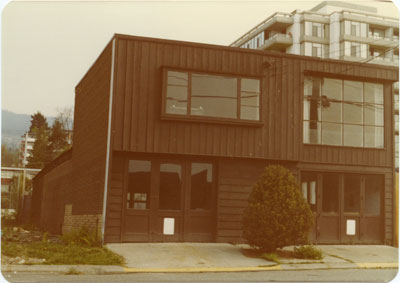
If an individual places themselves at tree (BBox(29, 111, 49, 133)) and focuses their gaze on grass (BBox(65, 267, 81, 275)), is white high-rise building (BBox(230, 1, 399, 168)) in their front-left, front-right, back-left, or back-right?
back-left

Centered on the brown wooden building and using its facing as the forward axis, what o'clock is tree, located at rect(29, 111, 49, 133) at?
The tree is roughly at 4 o'clock from the brown wooden building.

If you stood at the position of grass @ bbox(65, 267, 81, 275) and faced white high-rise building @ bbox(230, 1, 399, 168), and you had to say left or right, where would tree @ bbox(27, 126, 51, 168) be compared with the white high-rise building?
left

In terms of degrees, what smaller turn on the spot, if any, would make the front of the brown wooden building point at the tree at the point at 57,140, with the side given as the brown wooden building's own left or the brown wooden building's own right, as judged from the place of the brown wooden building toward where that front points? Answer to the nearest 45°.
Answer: approximately 135° to the brown wooden building's own right

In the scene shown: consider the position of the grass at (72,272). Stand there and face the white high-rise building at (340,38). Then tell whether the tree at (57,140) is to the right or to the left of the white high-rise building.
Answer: left

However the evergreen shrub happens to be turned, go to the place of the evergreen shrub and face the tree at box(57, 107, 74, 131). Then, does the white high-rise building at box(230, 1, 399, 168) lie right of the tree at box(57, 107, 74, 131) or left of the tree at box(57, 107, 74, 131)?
right

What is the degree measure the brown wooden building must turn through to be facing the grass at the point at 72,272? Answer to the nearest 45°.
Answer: approximately 45° to its right

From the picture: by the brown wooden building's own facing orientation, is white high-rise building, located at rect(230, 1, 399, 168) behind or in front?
behind

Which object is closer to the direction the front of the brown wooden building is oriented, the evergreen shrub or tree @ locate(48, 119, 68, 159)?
the evergreen shrub

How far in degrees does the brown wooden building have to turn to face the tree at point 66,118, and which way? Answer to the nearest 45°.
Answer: approximately 135° to its right

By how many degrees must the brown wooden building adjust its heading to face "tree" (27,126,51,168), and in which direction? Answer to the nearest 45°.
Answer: approximately 135° to its right

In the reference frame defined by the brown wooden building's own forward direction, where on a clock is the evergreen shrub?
The evergreen shrub is roughly at 11 o'clock from the brown wooden building.

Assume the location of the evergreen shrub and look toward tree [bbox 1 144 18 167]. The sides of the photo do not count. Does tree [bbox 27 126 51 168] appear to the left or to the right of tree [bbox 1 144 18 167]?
right

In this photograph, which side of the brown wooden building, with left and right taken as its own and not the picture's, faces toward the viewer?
front

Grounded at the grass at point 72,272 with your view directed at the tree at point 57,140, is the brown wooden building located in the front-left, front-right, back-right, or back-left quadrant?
front-right
